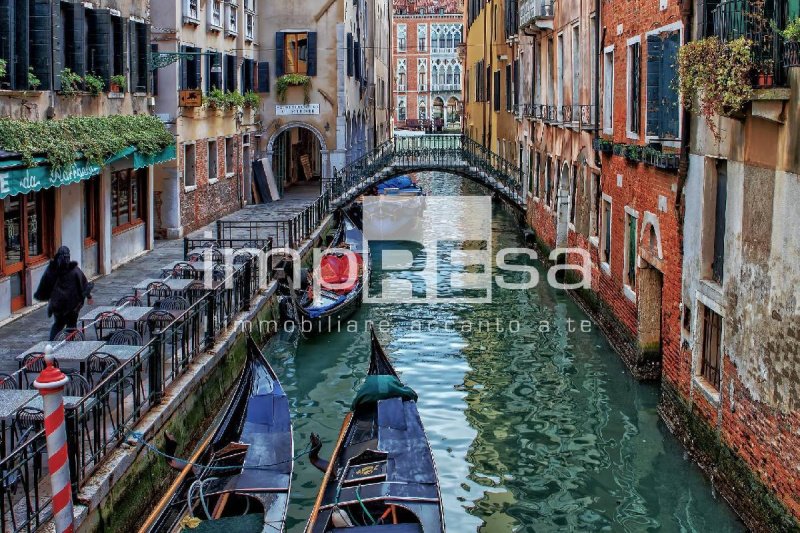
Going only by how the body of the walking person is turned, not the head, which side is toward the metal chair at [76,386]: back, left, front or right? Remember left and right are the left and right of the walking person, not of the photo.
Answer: back

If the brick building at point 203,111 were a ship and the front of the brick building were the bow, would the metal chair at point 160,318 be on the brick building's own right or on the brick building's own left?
on the brick building's own right

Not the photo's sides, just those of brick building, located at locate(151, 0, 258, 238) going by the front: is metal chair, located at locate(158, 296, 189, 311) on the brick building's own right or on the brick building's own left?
on the brick building's own right

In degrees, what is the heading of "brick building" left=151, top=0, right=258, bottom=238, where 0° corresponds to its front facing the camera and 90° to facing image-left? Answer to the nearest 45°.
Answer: approximately 315°

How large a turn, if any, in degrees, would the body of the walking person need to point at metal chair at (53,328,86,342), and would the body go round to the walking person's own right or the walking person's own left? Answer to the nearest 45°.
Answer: approximately 180°

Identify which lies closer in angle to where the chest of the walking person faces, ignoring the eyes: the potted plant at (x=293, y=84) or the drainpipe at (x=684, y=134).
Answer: the potted plant

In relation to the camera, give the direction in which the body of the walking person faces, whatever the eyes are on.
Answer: away from the camera
